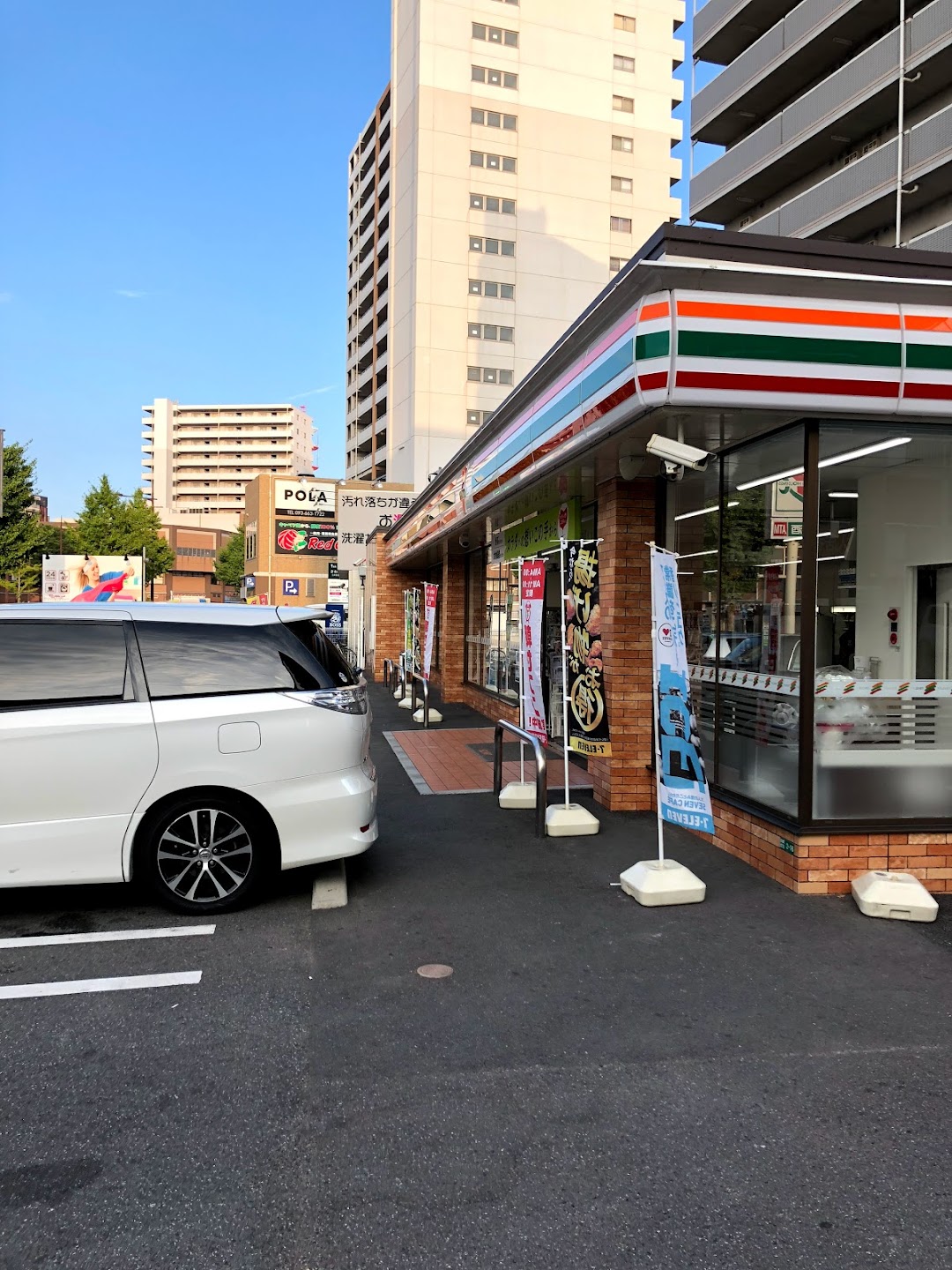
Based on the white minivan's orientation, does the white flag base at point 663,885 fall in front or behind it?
behind

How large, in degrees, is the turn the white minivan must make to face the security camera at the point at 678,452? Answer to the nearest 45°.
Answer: approximately 180°

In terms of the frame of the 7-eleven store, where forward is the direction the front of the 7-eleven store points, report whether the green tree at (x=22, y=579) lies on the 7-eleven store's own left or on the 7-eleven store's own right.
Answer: on the 7-eleven store's own right

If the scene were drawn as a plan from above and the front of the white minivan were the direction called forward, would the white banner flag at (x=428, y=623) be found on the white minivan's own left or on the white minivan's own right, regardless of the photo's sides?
on the white minivan's own right

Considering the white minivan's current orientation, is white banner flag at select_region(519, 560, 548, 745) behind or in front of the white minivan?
behind

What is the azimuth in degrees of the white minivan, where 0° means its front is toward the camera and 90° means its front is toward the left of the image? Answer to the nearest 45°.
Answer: approximately 90°

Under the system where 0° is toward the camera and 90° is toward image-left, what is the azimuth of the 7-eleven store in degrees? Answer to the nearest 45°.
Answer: approximately 45°

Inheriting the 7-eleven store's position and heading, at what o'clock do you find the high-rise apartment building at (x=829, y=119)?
The high-rise apartment building is roughly at 5 o'clock from the 7-eleven store.

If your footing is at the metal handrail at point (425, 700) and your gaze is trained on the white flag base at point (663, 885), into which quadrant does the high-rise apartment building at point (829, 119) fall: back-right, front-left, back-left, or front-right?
back-left

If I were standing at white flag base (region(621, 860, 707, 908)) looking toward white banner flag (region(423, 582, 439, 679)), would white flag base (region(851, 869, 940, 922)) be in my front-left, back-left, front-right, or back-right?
back-right

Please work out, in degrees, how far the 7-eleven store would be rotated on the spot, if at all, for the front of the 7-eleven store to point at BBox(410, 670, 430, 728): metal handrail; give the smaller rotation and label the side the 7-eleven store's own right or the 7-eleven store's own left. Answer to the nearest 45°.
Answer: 0° — it already faces it
